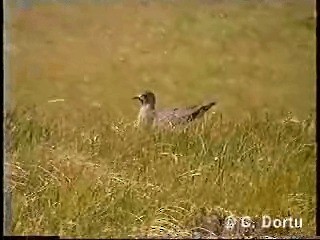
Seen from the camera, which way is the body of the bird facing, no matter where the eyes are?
to the viewer's left
